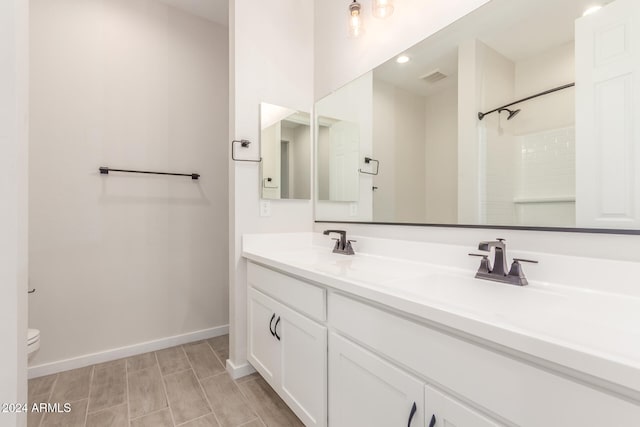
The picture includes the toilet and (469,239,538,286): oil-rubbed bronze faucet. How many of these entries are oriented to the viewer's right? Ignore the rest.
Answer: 1

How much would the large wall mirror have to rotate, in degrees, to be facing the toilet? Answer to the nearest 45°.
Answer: approximately 45° to its right

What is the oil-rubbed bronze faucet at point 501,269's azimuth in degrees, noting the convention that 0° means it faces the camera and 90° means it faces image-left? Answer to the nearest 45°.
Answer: approximately 45°

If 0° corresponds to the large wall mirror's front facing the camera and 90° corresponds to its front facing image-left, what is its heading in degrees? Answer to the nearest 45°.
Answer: approximately 45°

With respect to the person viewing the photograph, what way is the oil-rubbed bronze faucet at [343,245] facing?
facing the viewer and to the left of the viewer

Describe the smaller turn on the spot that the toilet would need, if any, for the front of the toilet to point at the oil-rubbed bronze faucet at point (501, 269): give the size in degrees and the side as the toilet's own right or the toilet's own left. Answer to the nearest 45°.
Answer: approximately 45° to the toilet's own right

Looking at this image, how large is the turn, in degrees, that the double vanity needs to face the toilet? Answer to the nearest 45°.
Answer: approximately 45° to its right
